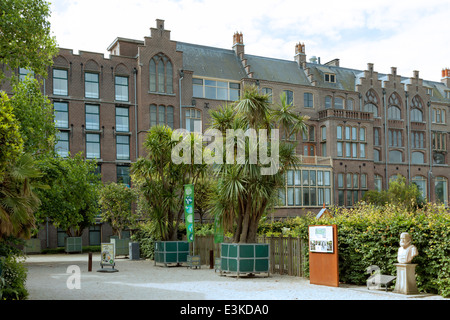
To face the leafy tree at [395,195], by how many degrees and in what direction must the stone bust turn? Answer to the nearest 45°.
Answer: approximately 135° to its right

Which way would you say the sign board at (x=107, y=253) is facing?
toward the camera

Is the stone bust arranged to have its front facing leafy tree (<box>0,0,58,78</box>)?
no

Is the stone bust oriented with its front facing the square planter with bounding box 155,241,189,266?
no

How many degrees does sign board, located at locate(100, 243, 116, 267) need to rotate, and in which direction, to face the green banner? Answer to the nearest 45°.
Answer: approximately 90° to its left

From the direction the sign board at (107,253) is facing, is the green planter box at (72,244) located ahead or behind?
behind

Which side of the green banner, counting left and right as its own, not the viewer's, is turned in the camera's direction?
front

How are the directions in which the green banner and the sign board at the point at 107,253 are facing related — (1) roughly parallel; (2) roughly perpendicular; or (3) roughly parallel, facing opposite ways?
roughly parallel

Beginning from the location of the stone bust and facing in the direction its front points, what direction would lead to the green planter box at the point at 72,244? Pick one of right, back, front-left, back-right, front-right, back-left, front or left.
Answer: right

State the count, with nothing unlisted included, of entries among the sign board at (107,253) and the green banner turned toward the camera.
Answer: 2

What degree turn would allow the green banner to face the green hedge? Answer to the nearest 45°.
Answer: approximately 45° to its left

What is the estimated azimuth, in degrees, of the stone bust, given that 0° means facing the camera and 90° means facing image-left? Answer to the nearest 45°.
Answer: approximately 45°

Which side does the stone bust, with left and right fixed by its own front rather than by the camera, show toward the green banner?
right

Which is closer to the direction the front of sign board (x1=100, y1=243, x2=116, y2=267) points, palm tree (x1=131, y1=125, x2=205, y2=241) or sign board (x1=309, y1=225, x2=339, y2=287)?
the sign board
